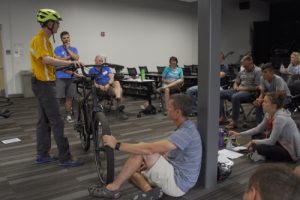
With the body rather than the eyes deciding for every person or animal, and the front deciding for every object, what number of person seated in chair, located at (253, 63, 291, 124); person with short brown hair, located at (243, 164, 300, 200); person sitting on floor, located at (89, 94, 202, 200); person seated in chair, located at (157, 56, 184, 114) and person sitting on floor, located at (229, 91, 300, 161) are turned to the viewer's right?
0

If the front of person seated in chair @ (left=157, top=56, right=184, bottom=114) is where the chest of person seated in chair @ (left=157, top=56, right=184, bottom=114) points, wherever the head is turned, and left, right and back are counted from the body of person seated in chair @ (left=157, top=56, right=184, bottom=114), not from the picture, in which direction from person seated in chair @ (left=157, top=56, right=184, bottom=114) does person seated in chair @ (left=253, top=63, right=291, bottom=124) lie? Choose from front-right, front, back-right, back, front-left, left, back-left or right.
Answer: front-left

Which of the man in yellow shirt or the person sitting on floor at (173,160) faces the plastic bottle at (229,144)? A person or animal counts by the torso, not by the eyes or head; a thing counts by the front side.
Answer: the man in yellow shirt

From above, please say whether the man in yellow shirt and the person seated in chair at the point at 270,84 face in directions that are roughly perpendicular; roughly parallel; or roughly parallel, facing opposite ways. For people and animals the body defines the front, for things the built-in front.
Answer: roughly parallel, facing opposite ways

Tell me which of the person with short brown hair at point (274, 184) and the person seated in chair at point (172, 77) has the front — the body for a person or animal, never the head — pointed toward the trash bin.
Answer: the person with short brown hair

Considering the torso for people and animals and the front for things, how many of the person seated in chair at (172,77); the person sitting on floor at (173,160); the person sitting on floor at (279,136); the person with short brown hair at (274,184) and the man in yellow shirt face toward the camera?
1

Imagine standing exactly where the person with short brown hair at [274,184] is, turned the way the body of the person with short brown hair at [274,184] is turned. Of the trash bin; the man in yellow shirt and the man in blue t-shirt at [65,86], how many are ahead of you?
3

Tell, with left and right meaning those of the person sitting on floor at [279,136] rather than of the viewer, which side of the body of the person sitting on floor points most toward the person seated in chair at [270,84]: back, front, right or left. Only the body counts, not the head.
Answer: right

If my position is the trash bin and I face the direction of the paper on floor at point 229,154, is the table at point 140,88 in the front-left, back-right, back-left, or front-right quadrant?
front-left

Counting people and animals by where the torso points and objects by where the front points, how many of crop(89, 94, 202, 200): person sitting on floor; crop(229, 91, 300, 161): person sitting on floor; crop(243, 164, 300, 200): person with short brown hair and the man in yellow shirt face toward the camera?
0

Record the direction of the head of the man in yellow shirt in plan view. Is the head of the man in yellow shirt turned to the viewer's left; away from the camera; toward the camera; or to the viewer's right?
to the viewer's right

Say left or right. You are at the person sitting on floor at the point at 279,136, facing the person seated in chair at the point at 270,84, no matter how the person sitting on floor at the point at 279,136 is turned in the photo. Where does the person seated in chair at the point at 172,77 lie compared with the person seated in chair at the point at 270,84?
left

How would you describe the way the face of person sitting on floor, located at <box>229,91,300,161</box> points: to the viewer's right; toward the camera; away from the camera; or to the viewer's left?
to the viewer's left

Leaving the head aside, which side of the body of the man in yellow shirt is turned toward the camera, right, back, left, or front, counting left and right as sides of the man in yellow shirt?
right

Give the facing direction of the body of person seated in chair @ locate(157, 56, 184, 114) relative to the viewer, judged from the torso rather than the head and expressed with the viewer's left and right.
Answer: facing the viewer

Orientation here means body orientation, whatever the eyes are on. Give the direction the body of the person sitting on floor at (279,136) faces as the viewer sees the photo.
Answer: to the viewer's left

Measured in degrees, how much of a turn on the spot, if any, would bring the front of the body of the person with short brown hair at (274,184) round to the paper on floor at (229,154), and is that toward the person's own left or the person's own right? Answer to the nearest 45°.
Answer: approximately 45° to the person's own right

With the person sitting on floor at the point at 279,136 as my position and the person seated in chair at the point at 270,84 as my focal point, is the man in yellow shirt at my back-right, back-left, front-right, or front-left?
back-left

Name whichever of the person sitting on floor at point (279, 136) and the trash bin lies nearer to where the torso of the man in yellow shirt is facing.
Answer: the person sitting on floor

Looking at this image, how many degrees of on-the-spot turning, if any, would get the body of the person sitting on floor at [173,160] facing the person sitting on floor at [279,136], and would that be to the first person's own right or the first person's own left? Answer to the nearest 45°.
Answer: approximately 135° to the first person's own right

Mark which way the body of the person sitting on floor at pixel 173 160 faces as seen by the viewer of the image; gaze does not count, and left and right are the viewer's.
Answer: facing to the left of the viewer
